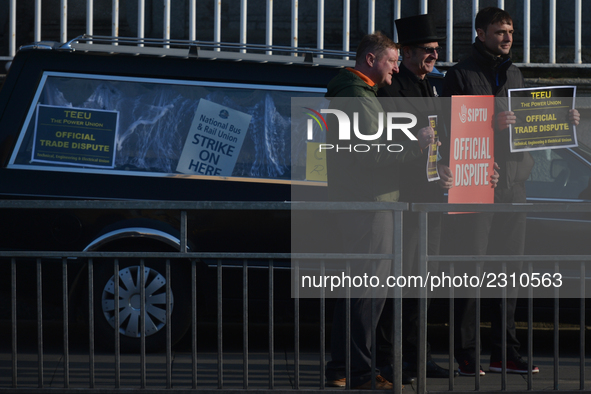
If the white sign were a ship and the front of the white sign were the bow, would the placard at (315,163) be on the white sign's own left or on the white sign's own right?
on the white sign's own left

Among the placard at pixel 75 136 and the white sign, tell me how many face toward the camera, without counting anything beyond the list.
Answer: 2

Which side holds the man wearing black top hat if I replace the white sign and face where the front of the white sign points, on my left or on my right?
on my left

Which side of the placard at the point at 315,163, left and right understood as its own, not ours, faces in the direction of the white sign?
right

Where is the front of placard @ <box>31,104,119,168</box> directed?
toward the camera

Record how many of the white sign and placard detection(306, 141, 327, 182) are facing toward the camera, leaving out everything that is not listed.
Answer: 2

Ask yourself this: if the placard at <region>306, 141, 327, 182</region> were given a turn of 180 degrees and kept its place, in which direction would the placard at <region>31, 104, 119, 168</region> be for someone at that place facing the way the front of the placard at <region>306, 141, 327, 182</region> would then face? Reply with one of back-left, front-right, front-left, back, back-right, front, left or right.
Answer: left

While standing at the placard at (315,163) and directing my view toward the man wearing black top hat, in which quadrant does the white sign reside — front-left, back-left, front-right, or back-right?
back-right

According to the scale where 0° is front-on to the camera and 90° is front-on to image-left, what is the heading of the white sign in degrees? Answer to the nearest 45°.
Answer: approximately 0°

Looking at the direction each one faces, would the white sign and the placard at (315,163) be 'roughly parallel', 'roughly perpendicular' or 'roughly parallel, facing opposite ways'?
roughly parallel

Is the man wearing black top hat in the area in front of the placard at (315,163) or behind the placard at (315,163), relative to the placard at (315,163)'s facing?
in front

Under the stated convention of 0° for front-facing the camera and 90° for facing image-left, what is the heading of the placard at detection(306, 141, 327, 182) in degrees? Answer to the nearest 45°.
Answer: approximately 0°

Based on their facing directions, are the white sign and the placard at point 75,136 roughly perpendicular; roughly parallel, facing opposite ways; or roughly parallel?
roughly parallel
